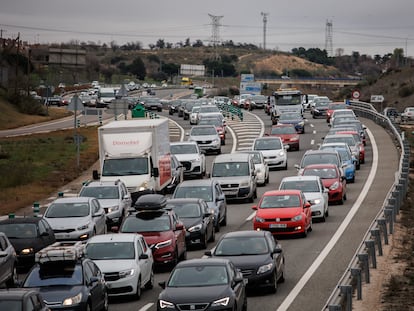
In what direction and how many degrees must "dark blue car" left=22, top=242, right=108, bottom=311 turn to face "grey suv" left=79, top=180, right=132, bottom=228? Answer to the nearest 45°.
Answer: approximately 135° to its right

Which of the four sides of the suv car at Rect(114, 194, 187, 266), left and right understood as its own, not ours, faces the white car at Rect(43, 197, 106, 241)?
right

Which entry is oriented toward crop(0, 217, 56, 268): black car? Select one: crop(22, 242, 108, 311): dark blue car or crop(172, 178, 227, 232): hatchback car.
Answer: the hatchback car

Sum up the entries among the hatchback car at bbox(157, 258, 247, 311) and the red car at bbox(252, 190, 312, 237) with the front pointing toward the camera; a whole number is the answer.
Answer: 2

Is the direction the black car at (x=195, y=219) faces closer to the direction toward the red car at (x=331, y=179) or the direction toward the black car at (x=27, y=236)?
the black car

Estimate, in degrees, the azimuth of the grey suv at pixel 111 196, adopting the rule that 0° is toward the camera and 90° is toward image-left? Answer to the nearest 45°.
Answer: approximately 45°

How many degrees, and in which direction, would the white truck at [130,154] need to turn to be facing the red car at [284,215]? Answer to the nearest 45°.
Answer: approximately 90° to its left

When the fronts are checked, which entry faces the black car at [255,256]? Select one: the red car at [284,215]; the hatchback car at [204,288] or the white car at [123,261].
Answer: the red car

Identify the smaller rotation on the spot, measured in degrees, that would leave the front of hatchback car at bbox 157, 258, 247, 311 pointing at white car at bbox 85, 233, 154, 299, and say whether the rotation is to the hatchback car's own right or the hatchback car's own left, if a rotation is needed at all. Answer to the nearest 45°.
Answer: approximately 135° to the hatchback car's own right

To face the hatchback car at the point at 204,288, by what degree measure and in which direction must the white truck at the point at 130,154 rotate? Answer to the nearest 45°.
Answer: approximately 45° to its left

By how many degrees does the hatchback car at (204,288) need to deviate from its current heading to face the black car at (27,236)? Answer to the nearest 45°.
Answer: approximately 135° to its right

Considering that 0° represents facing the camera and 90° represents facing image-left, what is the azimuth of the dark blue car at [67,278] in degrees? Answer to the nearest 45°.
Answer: approximately 45°
